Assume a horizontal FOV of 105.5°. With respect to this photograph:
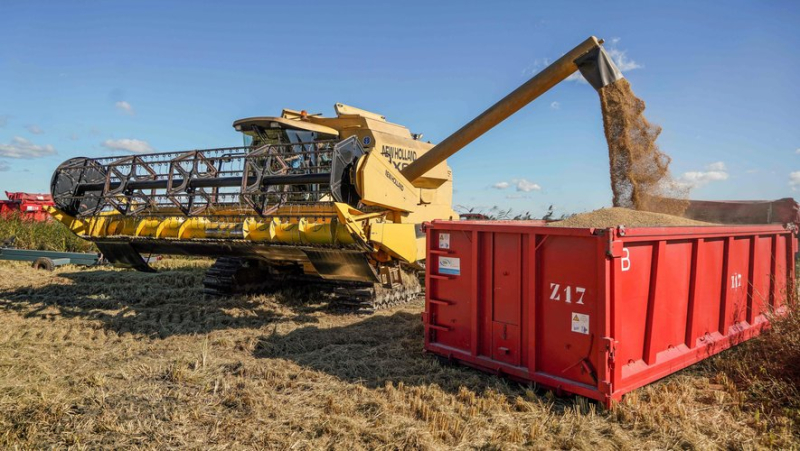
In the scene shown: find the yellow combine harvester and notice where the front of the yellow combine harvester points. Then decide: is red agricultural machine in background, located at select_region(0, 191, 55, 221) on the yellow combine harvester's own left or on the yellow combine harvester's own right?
on the yellow combine harvester's own right

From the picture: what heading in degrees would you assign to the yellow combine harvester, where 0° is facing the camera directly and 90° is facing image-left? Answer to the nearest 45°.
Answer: approximately 45°

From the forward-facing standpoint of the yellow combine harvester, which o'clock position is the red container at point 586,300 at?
The red container is roughly at 9 o'clock from the yellow combine harvester.
